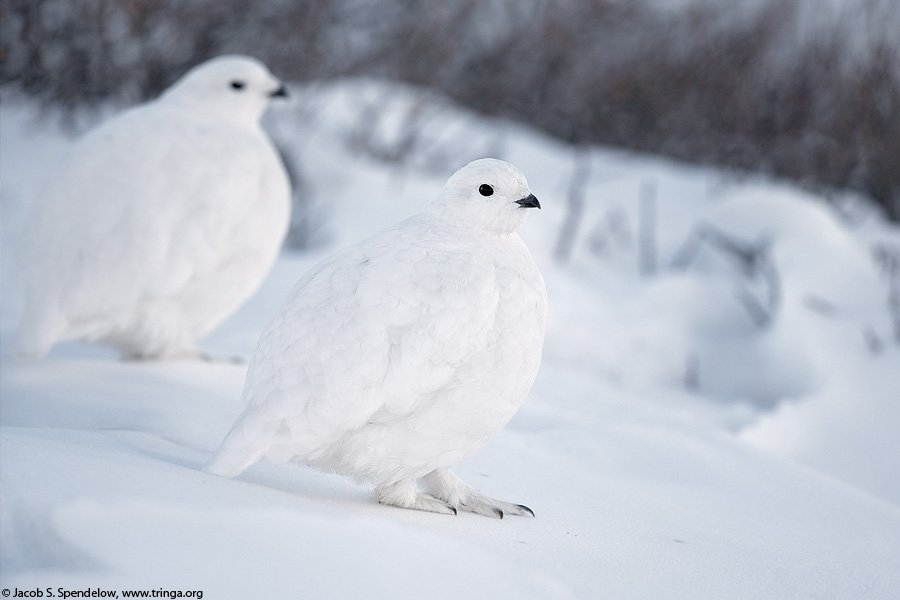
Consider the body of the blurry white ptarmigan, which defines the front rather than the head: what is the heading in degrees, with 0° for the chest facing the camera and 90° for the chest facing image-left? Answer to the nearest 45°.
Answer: approximately 270°

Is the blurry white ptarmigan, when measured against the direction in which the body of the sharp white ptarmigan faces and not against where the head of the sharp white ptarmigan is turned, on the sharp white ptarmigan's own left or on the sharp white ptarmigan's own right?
on the sharp white ptarmigan's own left

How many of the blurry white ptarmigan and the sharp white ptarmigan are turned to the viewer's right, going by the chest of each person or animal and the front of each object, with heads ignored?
2

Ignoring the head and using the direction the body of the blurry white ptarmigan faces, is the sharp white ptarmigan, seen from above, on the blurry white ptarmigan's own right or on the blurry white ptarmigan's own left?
on the blurry white ptarmigan's own right

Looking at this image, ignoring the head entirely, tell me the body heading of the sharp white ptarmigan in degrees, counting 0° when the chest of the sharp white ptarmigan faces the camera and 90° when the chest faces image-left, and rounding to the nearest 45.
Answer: approximately 270°
